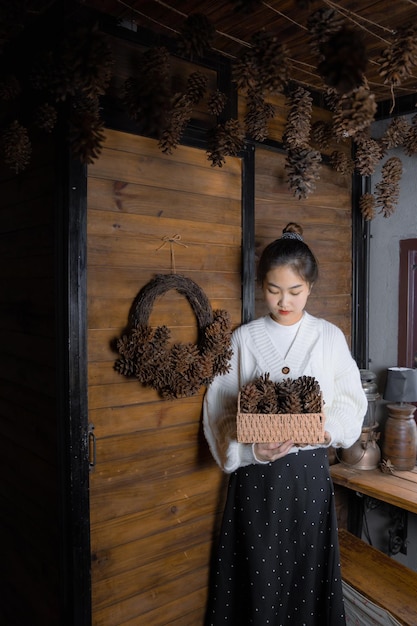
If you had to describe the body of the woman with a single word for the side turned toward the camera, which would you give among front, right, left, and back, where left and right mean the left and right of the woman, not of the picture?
front

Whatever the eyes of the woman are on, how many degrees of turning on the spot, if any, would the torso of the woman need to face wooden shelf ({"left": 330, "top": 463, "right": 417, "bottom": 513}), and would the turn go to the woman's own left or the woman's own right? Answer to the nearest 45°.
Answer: approximately 135° to the woman's own left
